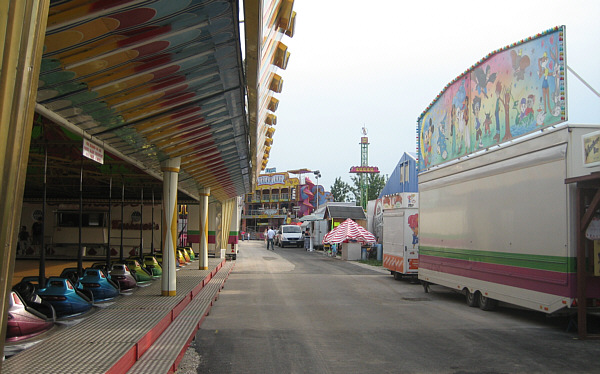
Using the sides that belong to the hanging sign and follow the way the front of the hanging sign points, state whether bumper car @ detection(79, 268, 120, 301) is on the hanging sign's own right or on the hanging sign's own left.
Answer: on the hanging sign's own left

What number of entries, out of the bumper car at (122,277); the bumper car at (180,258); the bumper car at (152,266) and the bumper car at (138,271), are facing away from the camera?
0

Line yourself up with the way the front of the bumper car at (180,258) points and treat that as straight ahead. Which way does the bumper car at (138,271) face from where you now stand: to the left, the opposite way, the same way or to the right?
the same way

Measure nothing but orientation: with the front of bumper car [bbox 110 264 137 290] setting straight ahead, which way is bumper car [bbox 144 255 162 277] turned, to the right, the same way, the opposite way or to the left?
the same way

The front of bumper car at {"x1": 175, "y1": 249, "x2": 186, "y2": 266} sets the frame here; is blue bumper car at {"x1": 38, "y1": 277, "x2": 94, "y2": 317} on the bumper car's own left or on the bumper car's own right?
on the bumper car's own right

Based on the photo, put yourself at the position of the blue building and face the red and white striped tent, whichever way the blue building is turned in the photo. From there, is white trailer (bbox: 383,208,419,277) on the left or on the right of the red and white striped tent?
left

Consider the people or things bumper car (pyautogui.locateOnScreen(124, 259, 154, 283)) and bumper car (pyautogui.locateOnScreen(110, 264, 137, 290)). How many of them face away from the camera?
0

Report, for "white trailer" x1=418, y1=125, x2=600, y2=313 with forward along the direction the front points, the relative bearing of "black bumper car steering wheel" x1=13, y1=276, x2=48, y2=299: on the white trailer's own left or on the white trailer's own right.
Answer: on the white trailer's own left

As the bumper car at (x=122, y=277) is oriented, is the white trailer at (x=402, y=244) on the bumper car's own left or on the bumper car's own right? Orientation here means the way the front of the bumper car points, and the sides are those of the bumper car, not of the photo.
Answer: on the bumper car's own left

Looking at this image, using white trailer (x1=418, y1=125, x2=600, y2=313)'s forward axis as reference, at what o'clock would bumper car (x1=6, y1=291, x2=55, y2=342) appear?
The bumper car is roughly at 9 o'clock from the white trailer.

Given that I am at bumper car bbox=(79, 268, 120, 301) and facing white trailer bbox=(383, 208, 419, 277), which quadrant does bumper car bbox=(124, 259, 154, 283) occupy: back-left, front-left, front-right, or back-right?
front-left

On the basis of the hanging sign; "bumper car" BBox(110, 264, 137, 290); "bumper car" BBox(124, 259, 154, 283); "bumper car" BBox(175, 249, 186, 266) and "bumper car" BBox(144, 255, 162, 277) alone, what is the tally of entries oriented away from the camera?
0

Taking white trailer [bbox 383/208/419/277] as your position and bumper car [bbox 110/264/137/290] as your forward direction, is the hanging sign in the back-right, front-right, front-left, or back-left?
front-left

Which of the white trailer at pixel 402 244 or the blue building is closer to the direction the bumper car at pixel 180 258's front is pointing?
the white trailer
